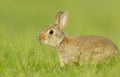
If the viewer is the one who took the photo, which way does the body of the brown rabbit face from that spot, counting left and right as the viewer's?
facing to the left of the viewer
